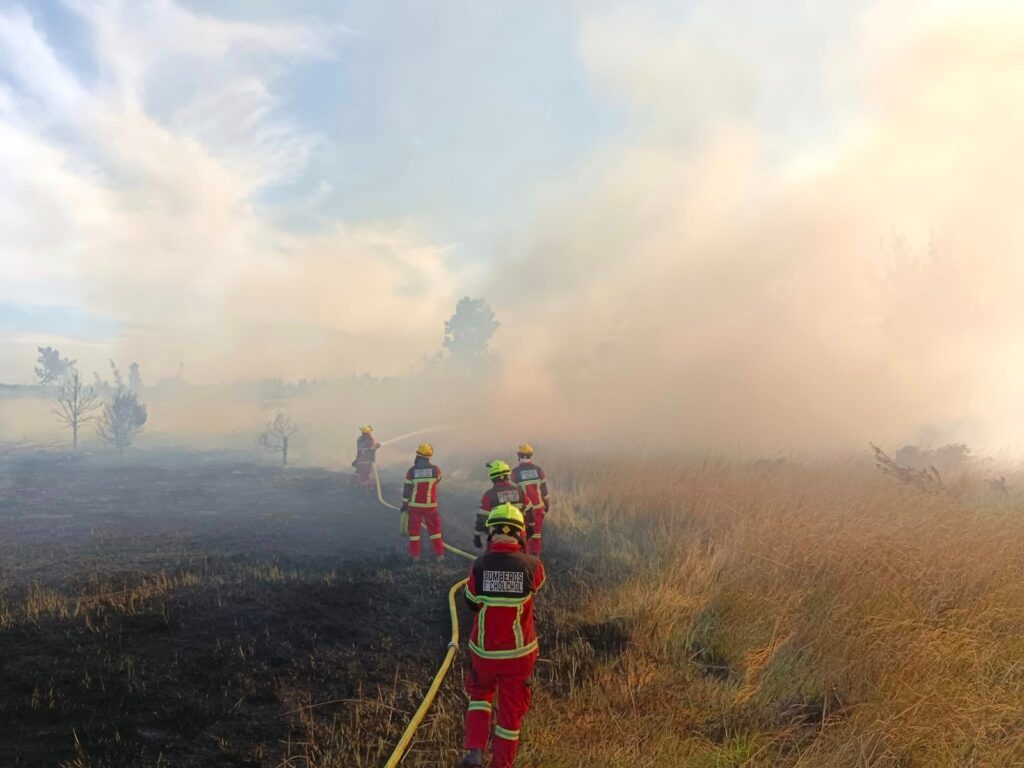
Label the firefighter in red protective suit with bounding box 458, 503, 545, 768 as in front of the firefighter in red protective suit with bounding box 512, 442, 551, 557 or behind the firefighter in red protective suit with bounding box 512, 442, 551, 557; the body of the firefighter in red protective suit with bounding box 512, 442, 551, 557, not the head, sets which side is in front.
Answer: behind

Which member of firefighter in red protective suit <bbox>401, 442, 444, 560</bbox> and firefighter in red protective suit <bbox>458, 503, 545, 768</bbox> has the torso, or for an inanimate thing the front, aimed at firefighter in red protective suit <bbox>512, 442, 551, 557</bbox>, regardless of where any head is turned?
firefighter in red protective suit <bbox>458, 503, 545, 768</bbox>

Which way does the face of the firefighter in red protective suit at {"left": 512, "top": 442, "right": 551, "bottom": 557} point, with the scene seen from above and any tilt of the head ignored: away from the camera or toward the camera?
away from the camera

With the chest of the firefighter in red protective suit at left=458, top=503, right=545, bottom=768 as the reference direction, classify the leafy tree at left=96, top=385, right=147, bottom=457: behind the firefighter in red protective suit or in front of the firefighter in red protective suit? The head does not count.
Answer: in front

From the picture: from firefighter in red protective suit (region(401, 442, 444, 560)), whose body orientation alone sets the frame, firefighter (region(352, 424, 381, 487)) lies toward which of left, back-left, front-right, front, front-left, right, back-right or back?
front

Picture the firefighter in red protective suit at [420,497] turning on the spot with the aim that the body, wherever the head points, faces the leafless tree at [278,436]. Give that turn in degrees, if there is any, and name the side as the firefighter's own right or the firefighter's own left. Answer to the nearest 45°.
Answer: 0° — they already face it

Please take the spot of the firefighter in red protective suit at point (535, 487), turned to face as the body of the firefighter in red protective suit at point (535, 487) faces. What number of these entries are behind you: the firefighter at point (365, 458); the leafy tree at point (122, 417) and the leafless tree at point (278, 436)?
0

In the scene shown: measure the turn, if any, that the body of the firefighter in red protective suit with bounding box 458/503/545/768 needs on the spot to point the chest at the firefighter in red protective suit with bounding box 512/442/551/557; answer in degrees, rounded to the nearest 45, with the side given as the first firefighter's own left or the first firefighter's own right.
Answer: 0° — they already face them

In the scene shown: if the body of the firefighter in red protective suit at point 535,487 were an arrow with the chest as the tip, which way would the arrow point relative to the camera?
away from the camera

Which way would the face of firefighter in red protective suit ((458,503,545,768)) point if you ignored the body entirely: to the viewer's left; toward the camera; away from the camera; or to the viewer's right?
away from the camera

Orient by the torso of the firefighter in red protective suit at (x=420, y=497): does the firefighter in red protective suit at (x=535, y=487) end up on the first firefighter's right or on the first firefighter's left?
on the first firefighter's right

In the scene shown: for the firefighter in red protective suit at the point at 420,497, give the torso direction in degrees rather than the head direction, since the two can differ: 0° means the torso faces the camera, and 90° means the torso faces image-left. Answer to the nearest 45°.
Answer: approximately 180°

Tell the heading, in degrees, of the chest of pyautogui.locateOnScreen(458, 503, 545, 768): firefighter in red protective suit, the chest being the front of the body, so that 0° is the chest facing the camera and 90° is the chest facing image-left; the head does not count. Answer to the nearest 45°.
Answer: approximately 180°

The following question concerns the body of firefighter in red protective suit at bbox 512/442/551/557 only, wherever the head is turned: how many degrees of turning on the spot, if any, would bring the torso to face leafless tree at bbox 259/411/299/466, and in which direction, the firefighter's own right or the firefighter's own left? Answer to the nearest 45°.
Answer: approximately 45° to the firefighter's own left

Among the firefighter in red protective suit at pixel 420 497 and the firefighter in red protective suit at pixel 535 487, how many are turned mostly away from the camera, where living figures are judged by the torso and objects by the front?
2

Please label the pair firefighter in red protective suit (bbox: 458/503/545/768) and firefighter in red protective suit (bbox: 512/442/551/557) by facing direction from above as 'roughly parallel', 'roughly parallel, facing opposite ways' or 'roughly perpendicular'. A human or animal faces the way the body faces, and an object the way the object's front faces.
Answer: roughly parallel

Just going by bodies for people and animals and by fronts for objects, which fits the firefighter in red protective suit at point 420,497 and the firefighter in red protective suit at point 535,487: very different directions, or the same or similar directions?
same or similar directions

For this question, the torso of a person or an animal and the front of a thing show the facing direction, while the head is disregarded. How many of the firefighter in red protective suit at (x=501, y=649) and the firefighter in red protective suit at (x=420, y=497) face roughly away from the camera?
2

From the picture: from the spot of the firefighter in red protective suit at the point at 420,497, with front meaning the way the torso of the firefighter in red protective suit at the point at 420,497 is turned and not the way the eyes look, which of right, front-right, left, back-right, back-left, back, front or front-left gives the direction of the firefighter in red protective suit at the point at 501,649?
back
